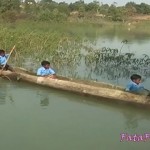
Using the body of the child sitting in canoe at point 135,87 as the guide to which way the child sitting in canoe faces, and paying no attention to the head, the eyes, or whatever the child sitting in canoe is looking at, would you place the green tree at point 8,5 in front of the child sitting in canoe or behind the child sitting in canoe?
behind

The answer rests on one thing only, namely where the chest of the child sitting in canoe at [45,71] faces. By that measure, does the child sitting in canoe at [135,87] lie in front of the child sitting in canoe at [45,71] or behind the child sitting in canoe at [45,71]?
in front

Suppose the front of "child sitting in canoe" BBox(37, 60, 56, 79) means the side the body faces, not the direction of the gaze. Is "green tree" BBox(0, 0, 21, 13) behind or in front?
behind

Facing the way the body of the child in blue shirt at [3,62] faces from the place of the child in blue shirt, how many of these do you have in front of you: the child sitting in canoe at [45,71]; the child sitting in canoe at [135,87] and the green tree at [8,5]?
2

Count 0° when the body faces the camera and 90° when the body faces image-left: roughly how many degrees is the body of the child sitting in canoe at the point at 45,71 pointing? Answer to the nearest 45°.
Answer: approximately 315°
